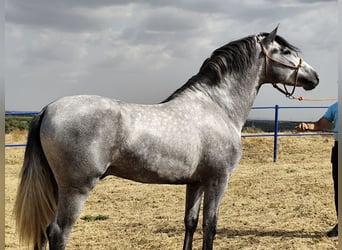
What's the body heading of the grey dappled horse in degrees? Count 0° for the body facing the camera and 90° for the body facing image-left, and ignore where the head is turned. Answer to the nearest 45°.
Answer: approximately 270°
